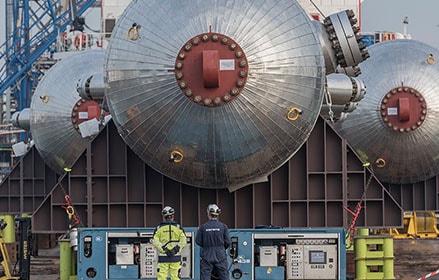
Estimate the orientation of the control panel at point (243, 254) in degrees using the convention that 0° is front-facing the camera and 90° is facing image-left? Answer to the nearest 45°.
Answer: approximately 0°

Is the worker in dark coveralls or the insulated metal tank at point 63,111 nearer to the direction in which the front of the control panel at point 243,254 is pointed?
the worker in dark coveralls

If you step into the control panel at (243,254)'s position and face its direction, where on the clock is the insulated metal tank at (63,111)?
The insulated metal tank is roughly at 5 o'clock from the control panel.

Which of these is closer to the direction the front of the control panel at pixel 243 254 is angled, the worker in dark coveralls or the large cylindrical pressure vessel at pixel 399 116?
the worker in dark coveralls

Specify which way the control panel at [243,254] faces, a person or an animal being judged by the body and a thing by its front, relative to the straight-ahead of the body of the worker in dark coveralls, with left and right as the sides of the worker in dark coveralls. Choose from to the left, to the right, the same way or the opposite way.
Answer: the opposite way

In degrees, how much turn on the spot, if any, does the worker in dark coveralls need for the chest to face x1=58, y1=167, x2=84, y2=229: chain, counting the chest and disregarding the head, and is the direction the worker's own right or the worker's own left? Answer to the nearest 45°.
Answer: approximately 45° to the worker's own left

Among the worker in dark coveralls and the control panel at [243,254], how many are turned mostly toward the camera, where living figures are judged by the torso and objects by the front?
1

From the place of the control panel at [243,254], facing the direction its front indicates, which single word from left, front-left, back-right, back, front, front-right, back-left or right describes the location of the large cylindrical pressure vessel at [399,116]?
back-left

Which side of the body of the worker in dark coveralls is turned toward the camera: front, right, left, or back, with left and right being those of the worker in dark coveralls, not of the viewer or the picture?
back
